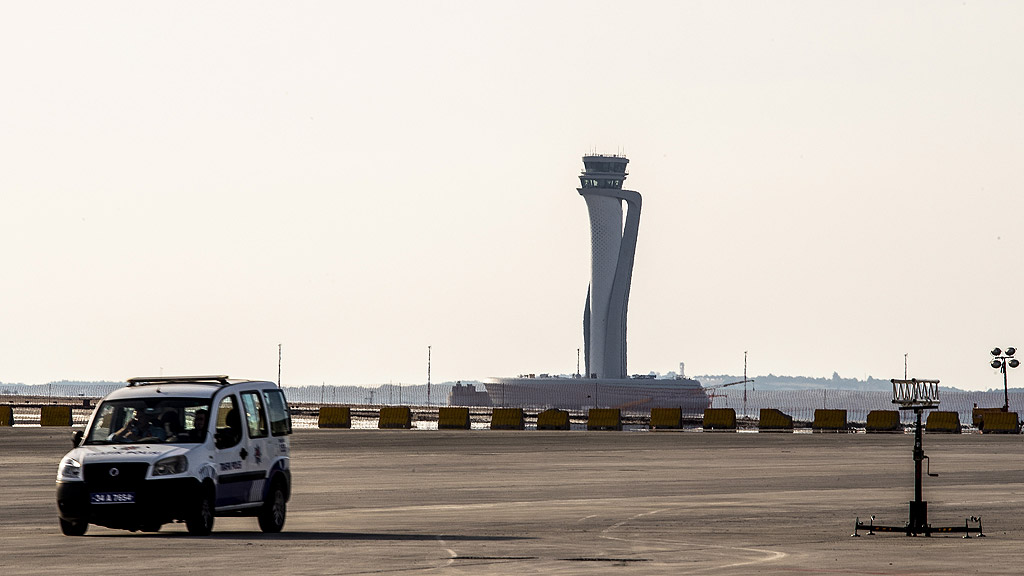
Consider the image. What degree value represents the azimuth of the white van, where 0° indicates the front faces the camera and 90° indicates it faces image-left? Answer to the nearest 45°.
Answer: approximately 45°

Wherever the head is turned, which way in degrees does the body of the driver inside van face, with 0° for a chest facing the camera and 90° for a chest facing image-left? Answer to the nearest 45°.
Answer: approximately 45°
